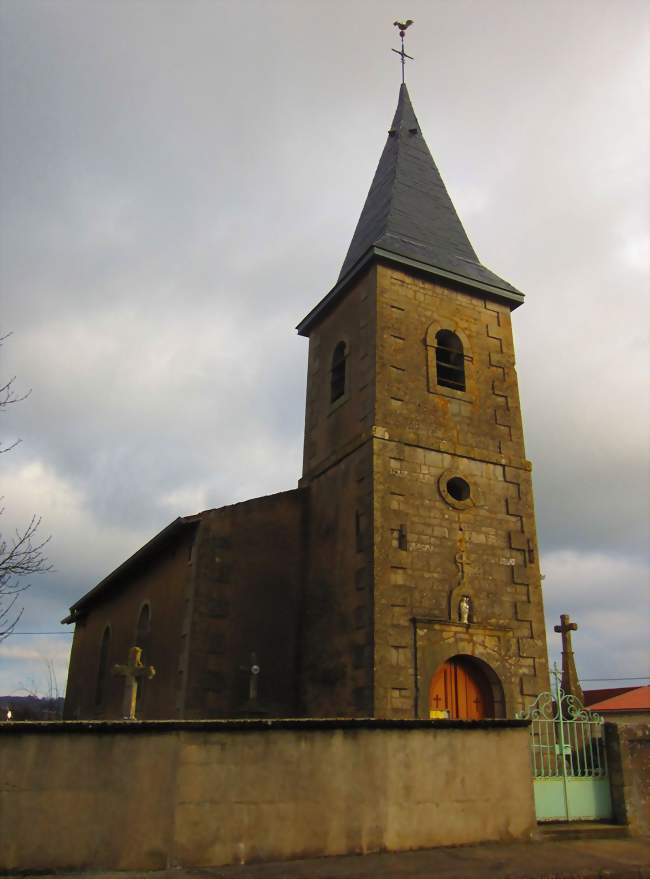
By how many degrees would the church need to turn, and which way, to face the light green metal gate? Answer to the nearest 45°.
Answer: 0° — it already faces it

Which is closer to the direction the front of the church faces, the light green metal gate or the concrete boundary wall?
the light green metal gate

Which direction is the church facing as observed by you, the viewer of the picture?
facing the viewer and to the right of the viewer

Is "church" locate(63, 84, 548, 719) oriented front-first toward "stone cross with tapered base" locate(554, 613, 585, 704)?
no

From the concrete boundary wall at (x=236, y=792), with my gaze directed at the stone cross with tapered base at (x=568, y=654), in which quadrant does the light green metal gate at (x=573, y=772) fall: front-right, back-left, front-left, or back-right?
front-right
